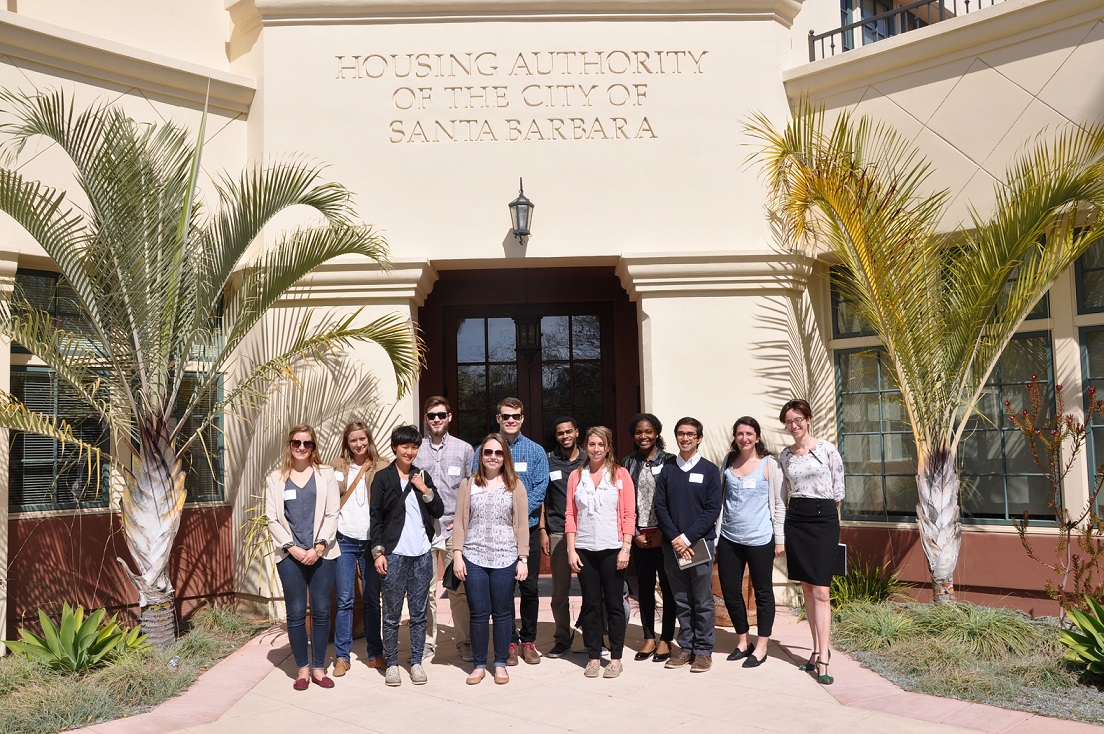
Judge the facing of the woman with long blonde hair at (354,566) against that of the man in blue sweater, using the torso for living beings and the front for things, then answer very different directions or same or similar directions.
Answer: same or similar directions

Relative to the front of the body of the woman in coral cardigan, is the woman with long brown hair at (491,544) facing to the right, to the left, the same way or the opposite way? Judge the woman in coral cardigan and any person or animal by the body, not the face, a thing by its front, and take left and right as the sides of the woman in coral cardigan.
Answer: the same way

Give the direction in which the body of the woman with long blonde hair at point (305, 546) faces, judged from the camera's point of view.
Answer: toward the camera

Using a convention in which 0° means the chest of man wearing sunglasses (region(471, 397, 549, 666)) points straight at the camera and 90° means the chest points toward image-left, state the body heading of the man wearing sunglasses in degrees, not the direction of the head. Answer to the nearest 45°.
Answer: approximately 0°

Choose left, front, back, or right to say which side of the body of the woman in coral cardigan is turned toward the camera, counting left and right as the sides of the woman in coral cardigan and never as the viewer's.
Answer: front

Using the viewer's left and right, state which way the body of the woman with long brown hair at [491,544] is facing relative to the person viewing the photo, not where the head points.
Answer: facing the viewer

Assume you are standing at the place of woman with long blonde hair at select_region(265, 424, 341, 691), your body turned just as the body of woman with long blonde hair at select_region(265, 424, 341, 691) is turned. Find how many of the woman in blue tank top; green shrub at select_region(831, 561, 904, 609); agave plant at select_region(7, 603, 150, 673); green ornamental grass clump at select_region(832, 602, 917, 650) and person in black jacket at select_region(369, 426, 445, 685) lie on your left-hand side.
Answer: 4

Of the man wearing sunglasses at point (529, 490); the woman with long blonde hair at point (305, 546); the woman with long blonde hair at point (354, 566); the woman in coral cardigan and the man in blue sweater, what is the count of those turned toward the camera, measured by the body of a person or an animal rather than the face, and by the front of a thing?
5

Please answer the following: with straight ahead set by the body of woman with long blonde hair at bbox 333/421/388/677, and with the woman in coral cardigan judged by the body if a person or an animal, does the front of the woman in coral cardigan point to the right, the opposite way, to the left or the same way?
the same way

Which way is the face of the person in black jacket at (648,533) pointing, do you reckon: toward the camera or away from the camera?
toward the camera

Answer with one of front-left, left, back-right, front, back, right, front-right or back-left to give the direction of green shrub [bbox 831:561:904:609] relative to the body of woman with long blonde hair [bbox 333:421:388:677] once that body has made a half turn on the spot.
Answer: right

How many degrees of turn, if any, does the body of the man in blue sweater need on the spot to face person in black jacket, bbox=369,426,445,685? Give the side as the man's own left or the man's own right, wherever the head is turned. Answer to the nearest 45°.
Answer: approximately 90° to the man's own right

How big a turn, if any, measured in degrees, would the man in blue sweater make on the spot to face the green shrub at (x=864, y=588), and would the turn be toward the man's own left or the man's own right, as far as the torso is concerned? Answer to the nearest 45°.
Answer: approximately 135° to the man's own left

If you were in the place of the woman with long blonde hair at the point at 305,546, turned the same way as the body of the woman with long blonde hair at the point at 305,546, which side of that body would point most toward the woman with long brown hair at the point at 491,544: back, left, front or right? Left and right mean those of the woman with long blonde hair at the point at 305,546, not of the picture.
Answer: left

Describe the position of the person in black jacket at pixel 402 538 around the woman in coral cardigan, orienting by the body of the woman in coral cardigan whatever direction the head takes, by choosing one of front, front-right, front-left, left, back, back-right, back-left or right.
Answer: right
